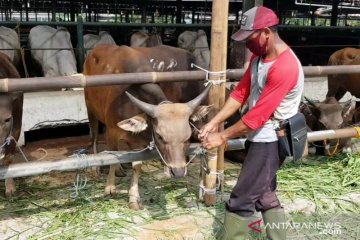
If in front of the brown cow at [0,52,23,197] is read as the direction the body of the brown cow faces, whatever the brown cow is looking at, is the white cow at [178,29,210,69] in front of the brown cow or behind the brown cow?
behind

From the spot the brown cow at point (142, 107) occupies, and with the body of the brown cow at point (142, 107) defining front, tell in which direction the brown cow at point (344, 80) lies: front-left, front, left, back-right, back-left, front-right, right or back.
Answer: left

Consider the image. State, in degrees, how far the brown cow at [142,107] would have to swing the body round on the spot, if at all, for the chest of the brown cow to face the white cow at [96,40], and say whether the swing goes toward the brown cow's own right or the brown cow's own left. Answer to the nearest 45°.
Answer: approximately 135° to the brown cow's own left

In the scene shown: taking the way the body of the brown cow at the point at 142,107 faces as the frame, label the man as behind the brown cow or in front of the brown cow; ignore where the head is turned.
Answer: in front

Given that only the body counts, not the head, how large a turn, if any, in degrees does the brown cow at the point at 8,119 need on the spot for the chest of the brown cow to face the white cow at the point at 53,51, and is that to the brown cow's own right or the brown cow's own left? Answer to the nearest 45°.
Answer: approximately 180°

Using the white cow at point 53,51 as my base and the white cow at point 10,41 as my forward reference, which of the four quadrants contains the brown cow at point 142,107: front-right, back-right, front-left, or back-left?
back-left

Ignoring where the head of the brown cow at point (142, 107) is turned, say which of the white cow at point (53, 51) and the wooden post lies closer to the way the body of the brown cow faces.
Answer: the wooden post

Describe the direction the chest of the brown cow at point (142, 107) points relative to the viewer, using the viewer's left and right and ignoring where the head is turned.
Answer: facing the viewer and to the right of the viewer

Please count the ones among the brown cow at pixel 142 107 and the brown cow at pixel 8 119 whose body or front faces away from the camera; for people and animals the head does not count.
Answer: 0

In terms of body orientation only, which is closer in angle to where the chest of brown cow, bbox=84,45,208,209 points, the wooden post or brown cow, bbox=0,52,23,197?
the wooden post
